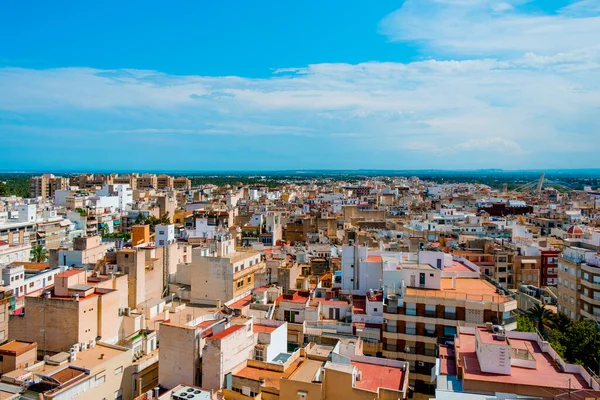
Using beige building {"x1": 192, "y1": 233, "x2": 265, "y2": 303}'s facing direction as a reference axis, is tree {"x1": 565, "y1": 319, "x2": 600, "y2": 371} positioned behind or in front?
in front

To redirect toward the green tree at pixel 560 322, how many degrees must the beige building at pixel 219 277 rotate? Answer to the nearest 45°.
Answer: approximately 45° to its left

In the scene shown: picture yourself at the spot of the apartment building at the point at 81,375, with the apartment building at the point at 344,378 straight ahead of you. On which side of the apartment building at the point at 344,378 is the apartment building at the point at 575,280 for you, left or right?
left

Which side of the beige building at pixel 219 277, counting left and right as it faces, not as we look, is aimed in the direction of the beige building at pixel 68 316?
right

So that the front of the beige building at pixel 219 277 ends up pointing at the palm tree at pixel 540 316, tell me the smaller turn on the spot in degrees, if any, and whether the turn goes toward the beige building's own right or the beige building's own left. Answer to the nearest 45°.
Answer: approximately 45° to the beige building's own left

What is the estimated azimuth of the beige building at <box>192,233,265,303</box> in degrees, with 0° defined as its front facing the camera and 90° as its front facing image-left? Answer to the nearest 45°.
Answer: approximately 315°

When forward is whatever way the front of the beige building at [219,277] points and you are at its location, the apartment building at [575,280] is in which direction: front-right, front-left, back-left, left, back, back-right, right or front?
front-left

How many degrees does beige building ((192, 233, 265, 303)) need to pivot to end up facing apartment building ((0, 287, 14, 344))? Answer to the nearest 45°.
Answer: approximately 90° to its right

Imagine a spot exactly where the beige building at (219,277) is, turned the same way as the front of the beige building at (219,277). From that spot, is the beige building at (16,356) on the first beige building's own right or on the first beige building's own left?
on the first beige building's own right

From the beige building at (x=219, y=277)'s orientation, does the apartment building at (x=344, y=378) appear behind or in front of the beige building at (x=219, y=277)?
in front
